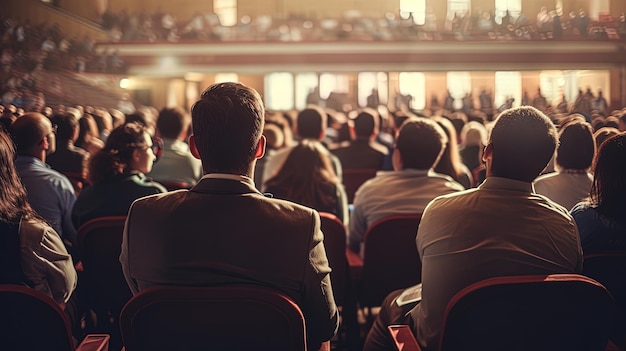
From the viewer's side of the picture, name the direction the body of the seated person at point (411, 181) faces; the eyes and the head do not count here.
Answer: away from the camera

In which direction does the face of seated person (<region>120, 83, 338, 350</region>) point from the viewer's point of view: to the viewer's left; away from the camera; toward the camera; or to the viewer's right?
away from the camera

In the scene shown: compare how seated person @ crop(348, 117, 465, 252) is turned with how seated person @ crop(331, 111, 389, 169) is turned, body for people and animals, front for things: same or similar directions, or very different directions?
same or similar directions

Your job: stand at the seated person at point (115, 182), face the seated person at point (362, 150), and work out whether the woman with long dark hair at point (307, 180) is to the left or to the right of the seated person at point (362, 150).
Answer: right

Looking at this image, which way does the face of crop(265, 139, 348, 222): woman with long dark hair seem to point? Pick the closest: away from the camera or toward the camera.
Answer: away from the camera

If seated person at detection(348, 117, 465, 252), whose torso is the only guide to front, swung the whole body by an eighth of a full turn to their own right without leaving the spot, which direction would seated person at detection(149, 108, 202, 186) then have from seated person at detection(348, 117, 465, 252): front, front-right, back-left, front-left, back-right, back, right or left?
left

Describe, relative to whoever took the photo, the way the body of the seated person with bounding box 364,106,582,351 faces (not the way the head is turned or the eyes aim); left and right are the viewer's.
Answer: facing away from the viewer

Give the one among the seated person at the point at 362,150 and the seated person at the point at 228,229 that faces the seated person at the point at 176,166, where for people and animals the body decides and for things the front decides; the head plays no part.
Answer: the seated person at the point at 228,229

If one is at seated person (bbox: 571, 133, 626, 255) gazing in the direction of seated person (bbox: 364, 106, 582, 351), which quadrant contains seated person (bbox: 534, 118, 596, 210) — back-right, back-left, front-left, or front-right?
back-right

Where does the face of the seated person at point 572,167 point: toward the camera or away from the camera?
away from the camera

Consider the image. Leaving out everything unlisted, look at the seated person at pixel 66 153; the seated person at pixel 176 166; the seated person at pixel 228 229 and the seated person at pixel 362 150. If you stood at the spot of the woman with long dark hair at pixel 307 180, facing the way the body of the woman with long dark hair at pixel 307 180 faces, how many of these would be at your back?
1

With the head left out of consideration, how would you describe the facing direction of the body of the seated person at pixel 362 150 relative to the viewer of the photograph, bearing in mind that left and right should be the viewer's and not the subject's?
facing away from the viewer

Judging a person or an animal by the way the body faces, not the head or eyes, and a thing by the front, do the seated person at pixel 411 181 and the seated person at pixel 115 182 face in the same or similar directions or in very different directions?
same or similar directions

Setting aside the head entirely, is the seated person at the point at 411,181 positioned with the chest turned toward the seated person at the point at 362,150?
yes

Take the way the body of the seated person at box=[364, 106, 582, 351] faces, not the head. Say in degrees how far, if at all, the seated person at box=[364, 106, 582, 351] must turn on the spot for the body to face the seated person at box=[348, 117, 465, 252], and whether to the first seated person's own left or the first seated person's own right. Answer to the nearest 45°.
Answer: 0° — they already face them

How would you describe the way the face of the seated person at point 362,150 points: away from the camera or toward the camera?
away from the camera

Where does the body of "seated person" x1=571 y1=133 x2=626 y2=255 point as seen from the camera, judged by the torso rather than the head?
away from the camera
